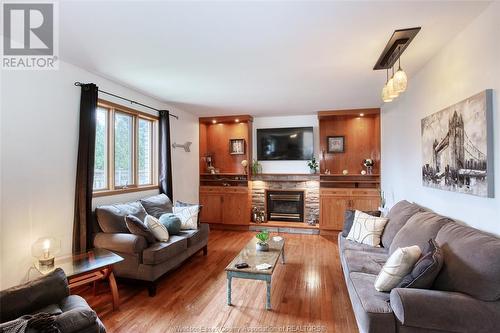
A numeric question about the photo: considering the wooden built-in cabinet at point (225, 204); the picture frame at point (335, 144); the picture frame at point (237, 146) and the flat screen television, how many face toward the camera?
4

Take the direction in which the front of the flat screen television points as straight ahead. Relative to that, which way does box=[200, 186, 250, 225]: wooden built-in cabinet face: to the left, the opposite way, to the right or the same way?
the same way

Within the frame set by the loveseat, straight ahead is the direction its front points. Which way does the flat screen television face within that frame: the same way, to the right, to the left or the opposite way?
to the right

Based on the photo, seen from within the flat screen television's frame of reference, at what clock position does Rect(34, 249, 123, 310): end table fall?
The end table is roughly at 1 o'clock from the flat screen television.

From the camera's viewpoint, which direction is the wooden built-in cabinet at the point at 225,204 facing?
toward the camera

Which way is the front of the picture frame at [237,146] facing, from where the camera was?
facing the viewer

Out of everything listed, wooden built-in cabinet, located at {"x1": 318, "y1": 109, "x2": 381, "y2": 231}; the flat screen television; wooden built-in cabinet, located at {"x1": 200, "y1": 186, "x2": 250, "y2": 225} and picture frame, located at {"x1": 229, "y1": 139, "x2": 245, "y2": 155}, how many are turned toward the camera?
4

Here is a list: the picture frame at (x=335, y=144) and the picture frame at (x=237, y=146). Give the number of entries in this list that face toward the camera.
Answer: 2

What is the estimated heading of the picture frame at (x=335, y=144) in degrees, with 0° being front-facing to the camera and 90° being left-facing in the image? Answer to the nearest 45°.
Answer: approximately 0°

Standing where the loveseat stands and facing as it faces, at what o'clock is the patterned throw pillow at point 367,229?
The patterned throw pillow is roughly at 11 o'clock from the loveseat.

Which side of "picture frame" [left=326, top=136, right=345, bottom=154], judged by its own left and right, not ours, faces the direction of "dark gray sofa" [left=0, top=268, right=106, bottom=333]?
front

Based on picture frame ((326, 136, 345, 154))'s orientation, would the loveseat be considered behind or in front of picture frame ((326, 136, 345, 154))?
in front

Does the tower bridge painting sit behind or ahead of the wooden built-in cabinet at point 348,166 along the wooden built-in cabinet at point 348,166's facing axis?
ahead

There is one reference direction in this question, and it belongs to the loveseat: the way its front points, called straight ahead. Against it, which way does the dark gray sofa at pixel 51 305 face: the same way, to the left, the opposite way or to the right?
the same way

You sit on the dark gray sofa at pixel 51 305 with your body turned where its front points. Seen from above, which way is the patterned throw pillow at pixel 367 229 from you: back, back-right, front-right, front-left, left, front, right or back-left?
front-left

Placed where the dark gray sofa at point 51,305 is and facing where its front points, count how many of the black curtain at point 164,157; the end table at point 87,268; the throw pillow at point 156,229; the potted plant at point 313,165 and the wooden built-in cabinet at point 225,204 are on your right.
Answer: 0

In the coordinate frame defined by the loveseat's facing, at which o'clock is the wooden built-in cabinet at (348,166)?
The wooden built-in cabinet is roughly at 10 o'clock from the loveseat.

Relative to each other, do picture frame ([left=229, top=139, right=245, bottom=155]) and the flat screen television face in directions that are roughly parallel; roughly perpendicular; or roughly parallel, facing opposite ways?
roughly parallel

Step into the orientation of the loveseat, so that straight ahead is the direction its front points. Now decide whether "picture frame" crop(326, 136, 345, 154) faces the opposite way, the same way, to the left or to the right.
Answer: to the right
